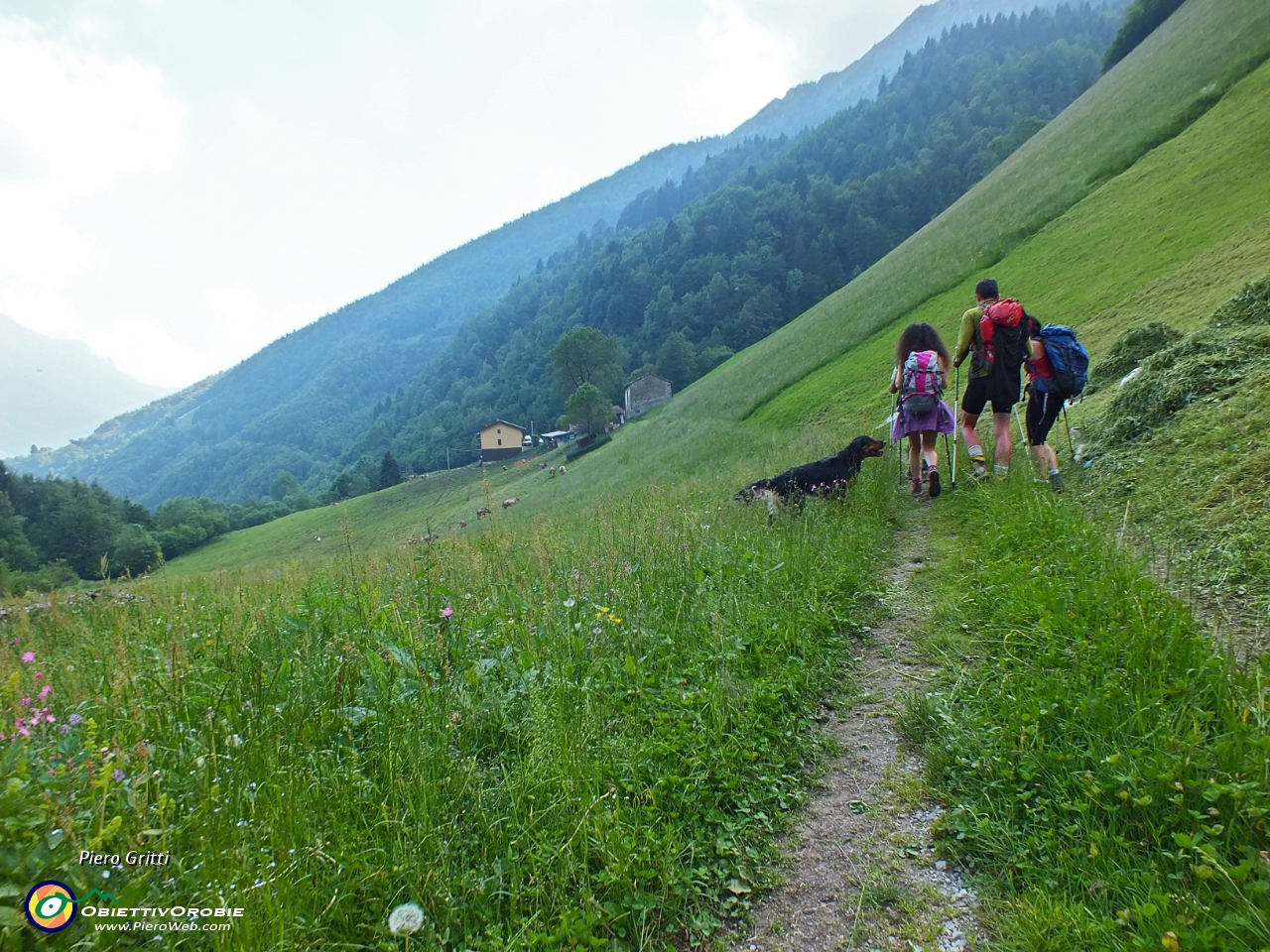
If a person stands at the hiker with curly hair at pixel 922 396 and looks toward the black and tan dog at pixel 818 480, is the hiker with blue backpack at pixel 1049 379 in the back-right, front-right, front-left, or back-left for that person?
back-left

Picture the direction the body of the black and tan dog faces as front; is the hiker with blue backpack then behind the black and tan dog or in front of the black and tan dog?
in front

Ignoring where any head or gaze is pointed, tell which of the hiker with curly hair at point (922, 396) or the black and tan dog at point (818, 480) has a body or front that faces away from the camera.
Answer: the hiker with curly hair

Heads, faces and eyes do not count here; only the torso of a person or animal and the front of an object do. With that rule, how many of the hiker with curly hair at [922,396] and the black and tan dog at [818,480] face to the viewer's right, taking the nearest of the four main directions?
1

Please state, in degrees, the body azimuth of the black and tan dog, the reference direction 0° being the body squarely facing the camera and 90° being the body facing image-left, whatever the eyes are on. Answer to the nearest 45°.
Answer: approximately 270°

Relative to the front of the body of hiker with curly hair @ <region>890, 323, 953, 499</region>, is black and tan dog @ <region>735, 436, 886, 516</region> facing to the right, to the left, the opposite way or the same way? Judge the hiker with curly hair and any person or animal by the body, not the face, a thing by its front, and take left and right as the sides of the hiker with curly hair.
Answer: to the right

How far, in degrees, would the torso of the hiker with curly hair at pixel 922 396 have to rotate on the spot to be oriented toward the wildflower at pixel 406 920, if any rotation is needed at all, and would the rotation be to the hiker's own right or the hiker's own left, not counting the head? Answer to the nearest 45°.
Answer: approximately 180°

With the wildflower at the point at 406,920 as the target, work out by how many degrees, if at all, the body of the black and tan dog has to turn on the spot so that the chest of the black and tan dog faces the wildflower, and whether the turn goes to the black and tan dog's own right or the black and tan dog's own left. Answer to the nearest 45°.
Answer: approximately 90° to the black and tan dog's own right

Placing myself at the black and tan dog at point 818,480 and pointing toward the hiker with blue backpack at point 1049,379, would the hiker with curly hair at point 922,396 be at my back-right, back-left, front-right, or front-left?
front-left

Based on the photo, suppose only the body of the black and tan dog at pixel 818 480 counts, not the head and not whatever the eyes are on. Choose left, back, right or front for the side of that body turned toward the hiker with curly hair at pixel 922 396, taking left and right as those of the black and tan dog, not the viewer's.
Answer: front

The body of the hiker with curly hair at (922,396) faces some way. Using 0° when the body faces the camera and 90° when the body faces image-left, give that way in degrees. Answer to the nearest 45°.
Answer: approximately 180°
